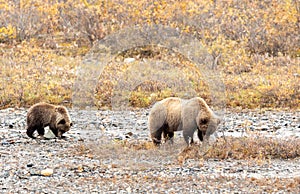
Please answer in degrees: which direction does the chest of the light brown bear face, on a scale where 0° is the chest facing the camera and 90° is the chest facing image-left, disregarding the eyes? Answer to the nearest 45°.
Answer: approximately 270°

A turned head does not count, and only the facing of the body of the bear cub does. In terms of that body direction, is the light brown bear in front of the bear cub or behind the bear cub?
in front

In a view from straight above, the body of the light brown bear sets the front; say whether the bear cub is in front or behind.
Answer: behind

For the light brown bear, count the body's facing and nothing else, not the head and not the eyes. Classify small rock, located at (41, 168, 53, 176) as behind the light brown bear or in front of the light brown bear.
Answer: behind

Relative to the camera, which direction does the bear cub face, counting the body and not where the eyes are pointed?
to the viewer's right

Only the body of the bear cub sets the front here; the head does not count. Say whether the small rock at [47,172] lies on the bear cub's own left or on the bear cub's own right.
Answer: on the bear cub's own right

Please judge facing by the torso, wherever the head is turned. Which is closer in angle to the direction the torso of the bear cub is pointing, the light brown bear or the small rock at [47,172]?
the light brown bear
